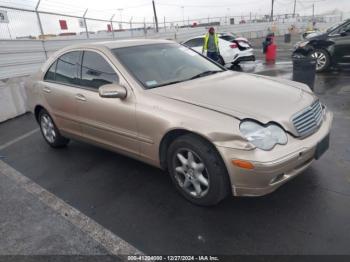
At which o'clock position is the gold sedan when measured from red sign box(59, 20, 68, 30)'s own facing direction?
The gold sedan is roughly at 12 o'clock from the red sign.

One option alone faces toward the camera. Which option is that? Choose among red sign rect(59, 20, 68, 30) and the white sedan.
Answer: the red sign

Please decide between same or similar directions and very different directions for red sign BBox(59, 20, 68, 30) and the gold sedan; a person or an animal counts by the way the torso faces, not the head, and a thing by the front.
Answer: same or similar directions

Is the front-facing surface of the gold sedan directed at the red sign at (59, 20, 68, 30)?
no

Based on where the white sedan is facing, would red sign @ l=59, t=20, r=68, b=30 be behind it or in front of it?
in front

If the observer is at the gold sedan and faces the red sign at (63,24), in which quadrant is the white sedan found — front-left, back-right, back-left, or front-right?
front-right

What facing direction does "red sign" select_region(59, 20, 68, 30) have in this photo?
toward the camera

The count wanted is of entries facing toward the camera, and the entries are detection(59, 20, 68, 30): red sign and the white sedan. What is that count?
1

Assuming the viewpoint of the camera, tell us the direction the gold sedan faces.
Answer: facing the viewer and to the right of the viewer

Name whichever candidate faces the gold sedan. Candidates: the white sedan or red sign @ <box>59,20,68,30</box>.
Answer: the red sign

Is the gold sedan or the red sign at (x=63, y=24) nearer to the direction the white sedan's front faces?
the red sign

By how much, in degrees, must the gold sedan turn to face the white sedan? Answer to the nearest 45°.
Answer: approximately 135° to its left

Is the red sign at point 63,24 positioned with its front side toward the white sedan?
no
